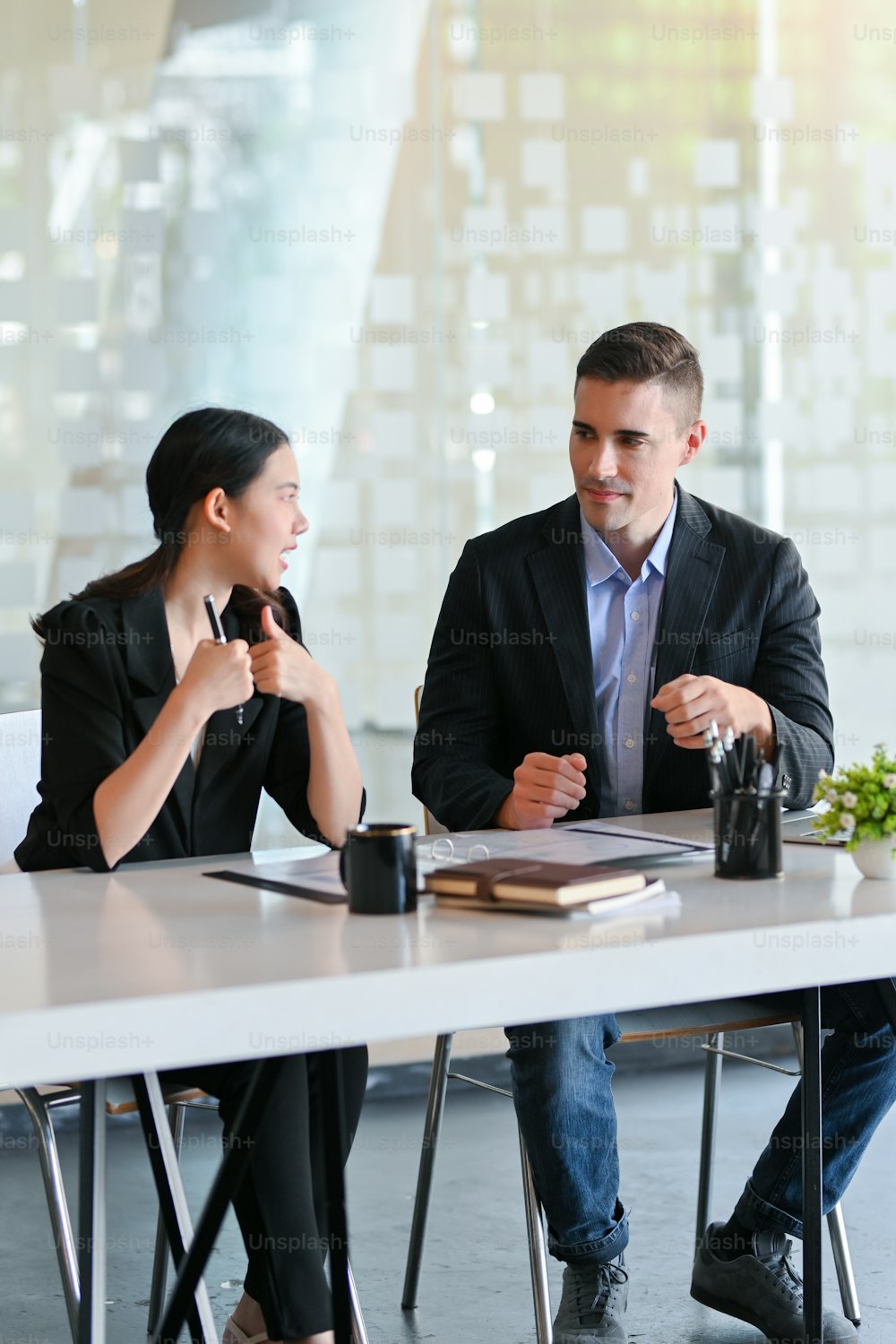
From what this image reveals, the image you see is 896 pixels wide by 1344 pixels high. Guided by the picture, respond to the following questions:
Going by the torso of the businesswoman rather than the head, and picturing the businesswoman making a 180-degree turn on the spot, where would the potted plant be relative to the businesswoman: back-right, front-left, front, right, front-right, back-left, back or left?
back

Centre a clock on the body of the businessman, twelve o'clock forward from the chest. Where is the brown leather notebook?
The brown leather notebook is roughly at 12 o'clock from the businessman.

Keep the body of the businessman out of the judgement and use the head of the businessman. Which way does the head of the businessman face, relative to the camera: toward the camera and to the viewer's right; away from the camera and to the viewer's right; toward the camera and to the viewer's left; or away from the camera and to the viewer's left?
toward the camera and to the viewer's left

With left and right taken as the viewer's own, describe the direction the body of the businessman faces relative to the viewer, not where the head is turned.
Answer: facing the viewer

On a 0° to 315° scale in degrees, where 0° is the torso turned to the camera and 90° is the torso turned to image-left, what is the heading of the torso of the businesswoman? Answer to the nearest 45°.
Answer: approximately 315°

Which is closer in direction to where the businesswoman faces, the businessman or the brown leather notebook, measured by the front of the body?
the brown leather notebook

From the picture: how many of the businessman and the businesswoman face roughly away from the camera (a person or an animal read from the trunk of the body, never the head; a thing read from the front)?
0

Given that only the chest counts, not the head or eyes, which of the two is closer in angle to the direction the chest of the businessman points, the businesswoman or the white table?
the white table
